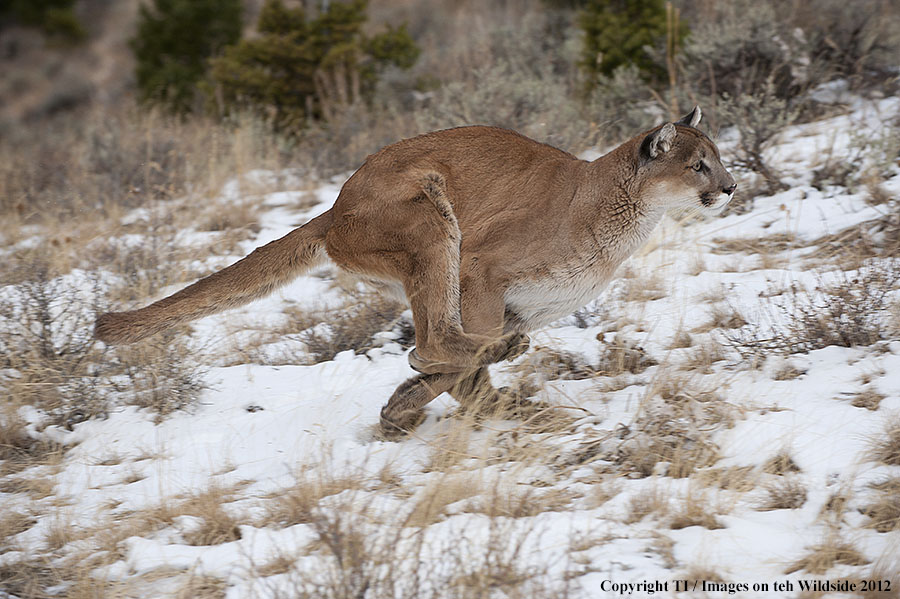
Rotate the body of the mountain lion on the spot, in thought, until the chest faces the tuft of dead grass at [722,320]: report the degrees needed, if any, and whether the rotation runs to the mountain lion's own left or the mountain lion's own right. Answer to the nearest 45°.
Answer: approximately 45° to the mountain lion's own left

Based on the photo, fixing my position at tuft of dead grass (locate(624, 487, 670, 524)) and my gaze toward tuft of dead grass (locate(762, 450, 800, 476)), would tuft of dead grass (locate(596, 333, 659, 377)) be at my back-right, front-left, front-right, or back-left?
front-left

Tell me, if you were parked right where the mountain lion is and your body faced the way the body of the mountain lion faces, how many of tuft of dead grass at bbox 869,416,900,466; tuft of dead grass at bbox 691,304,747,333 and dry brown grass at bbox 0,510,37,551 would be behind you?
1

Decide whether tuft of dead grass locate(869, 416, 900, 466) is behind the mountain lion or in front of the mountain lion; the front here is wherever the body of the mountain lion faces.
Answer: in front

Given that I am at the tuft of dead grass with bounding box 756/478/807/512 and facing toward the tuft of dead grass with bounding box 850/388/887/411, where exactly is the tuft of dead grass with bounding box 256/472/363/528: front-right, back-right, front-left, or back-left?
back-left

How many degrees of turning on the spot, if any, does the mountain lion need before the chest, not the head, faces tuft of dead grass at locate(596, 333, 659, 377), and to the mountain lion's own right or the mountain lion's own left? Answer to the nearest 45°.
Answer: approximately 45° to the mountain lion's own left

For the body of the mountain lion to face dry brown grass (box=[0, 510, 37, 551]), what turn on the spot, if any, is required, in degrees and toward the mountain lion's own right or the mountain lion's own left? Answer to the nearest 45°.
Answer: approximately 180°

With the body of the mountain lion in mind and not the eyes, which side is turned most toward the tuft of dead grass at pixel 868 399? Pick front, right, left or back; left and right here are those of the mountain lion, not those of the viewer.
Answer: front

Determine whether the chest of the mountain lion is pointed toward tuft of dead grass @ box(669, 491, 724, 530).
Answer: no

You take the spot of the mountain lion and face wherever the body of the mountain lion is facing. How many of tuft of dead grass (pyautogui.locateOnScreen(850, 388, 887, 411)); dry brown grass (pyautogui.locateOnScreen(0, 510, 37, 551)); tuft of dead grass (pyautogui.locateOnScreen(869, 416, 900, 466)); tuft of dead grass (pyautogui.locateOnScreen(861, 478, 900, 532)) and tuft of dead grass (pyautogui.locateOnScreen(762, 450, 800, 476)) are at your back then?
1

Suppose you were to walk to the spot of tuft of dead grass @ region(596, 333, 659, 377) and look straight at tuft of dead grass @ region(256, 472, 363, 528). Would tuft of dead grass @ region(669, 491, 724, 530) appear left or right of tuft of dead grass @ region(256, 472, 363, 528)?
left

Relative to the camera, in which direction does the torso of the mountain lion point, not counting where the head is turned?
to the viewer's right
